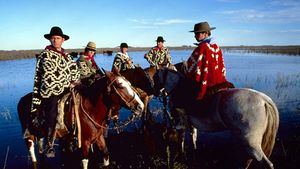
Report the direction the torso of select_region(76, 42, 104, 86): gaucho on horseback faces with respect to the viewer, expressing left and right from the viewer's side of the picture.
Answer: facing the viewer and to the right of the viewer

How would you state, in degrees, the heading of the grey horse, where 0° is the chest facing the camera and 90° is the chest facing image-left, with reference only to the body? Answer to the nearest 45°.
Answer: approximately 135°

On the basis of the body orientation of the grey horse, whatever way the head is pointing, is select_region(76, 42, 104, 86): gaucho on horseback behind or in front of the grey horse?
in front

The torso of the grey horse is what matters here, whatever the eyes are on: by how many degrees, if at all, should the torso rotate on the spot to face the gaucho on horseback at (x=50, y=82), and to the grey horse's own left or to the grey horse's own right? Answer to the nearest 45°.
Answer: approximately 45° to the grey horse's own left

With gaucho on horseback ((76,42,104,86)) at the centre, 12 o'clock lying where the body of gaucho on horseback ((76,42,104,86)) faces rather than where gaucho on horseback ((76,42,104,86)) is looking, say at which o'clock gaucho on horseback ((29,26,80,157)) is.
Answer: gaucho on horseback ((29,26,80,157)) is roughly at 2 o'clock from gaucho on horseback ((76,42,104,86)).

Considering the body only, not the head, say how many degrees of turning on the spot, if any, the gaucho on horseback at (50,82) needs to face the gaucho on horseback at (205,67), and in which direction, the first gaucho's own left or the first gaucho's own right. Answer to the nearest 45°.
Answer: approximately 45° to the first gaucho's own left

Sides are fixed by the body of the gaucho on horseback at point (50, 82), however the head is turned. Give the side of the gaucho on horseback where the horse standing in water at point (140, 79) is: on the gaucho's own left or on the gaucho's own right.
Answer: on the gaucho's own left

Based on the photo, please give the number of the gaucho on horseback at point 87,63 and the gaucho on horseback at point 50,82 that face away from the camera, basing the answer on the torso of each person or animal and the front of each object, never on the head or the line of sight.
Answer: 0
